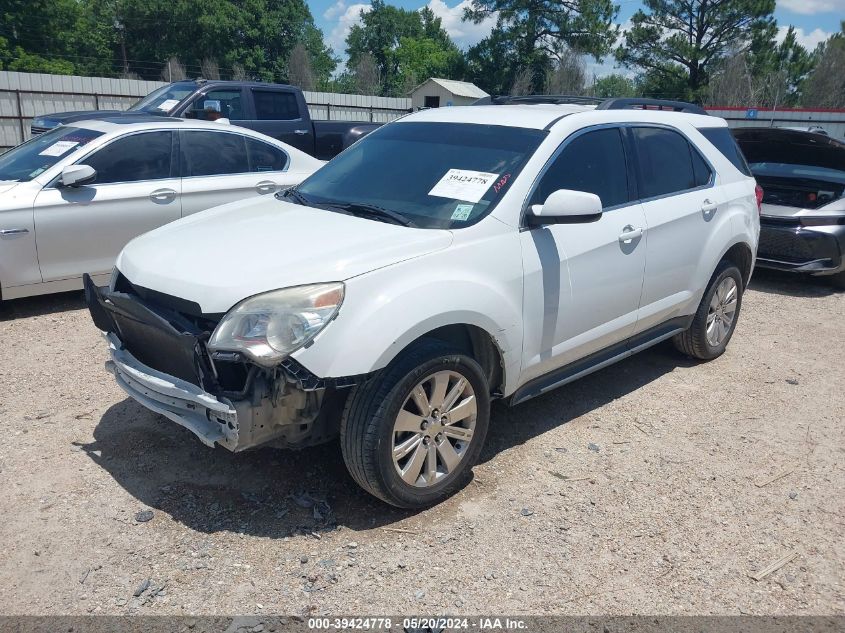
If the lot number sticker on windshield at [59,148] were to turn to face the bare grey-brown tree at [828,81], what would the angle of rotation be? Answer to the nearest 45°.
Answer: approximately 180°

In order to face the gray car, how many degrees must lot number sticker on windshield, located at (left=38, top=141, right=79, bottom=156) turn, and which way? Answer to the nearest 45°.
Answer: approximately 135° to its left

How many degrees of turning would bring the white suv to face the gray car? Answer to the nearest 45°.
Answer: approximately 180°

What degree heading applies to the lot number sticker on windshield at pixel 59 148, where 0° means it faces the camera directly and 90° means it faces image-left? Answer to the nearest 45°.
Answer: approximately 45°

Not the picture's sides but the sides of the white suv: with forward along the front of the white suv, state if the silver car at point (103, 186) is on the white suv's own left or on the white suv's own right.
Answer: on the white suv's own right

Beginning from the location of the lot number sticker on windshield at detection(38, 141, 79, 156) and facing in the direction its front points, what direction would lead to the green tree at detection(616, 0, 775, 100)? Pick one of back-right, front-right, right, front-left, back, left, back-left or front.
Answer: back

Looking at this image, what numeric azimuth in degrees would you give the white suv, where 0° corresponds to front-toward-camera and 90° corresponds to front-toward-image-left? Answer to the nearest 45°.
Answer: approximately 45°
